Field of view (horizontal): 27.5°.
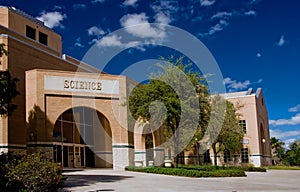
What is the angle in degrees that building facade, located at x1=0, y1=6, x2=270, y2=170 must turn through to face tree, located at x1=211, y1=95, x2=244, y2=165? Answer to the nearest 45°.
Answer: approximately 90° to its left

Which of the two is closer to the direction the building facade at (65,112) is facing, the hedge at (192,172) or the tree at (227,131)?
the hedge

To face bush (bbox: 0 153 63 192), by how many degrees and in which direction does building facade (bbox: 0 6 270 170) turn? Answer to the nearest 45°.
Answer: approximately 45° to its right

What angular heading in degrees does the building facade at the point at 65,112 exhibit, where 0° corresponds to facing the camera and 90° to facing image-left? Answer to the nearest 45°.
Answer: approximately 315°

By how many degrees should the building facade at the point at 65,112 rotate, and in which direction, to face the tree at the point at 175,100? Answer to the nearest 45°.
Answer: approximately 90° to its left
